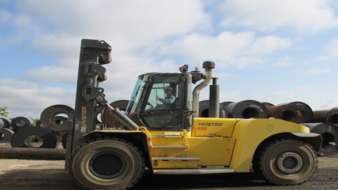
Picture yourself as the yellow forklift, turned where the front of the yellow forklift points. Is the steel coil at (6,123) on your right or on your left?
on your right

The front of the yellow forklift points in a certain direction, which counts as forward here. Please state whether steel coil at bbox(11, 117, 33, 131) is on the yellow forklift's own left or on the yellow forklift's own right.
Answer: on the yellow forklift's own right

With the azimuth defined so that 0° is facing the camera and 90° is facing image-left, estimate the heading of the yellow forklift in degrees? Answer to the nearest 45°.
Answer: approximately 90°

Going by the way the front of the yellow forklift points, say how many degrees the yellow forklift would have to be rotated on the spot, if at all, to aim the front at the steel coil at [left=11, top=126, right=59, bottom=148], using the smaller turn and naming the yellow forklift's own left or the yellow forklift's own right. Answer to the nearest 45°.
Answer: approximately 45° to the yellow forklift's own right

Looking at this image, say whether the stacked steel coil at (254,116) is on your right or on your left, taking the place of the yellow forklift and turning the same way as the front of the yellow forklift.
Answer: on your right

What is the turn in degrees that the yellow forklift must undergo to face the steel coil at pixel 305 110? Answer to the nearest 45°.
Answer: approximately 135° to its right

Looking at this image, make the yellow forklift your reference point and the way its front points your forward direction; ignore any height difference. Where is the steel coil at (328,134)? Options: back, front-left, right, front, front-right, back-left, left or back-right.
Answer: back-right

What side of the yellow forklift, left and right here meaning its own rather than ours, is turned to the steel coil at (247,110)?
right

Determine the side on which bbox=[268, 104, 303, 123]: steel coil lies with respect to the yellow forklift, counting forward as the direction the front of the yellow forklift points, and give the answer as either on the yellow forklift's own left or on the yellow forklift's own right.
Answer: on the yellow forklift's own right
